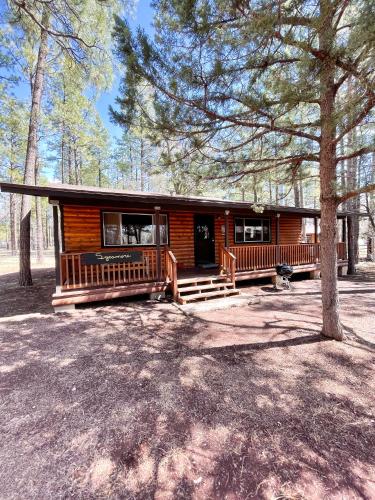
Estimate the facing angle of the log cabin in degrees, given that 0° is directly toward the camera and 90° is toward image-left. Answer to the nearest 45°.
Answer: approximately 315°

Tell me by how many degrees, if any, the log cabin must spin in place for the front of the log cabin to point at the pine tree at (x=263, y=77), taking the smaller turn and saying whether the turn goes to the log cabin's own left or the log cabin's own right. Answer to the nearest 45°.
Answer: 0° — it already faces it

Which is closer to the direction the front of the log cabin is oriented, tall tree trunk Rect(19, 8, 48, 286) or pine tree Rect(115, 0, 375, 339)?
the pine tree
